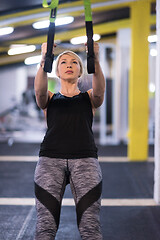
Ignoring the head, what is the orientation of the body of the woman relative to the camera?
toward the camera

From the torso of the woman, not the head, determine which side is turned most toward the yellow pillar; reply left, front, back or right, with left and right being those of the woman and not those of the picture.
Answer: back

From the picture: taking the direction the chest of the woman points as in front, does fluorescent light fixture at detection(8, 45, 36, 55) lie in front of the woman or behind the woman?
behind

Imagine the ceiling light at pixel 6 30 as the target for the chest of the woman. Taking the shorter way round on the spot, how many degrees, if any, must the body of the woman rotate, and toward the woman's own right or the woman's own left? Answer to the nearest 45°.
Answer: approximately 180°

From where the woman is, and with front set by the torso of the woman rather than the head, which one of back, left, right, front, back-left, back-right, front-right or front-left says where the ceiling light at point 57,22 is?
back

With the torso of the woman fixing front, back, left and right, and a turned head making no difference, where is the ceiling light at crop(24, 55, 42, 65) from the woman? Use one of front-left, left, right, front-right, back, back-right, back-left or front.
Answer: back
